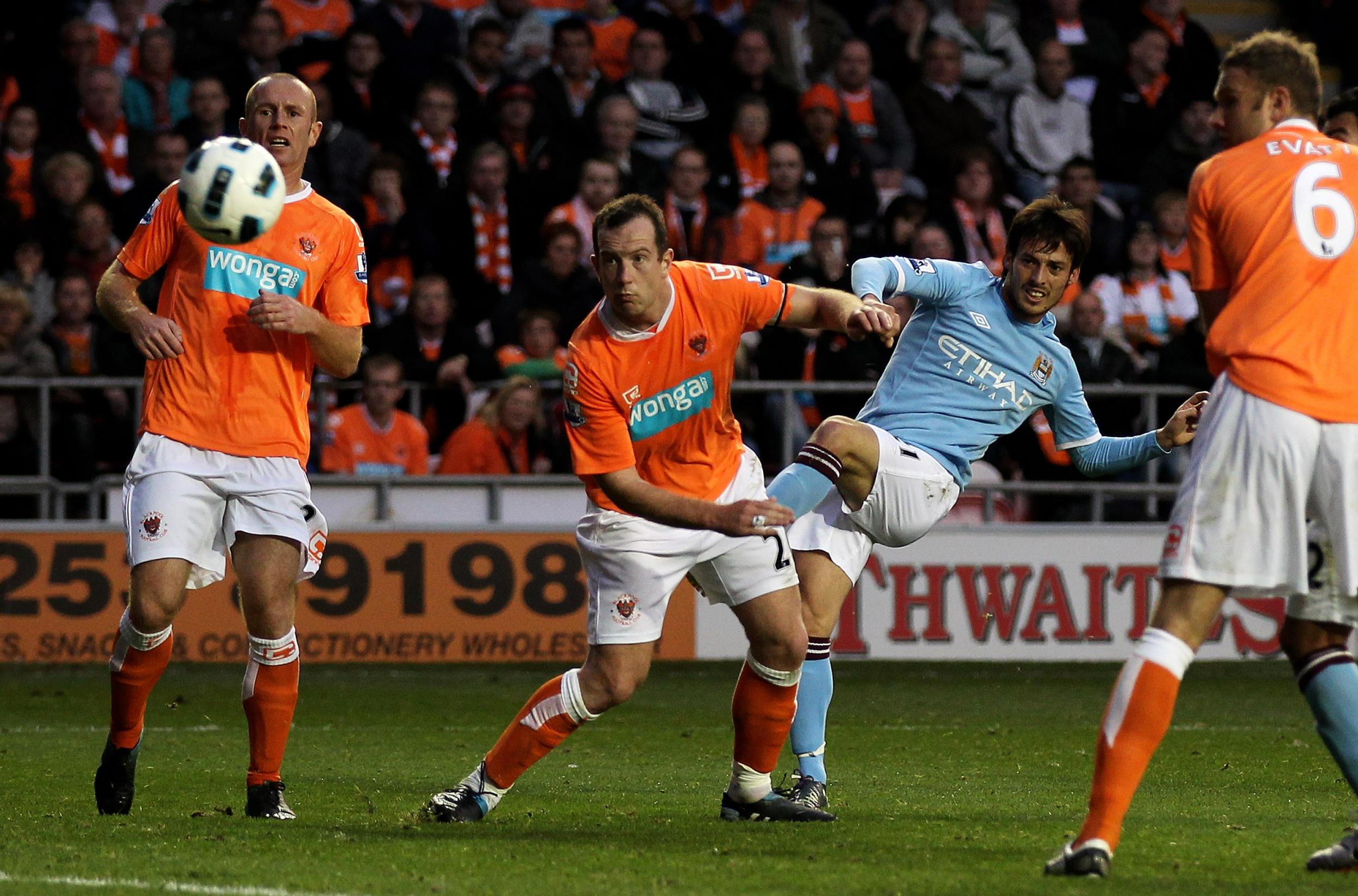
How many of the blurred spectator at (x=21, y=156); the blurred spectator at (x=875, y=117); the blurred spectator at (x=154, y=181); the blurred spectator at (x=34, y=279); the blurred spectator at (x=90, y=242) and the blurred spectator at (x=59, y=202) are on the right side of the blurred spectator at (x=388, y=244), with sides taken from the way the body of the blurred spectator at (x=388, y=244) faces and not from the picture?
5

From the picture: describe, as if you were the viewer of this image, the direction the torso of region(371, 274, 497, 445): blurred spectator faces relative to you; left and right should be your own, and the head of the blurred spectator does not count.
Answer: facing the viewer

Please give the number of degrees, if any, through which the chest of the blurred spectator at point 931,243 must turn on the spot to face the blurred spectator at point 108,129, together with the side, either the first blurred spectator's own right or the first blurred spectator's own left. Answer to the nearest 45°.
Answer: approximately 90° to the first blurred spectator's own right

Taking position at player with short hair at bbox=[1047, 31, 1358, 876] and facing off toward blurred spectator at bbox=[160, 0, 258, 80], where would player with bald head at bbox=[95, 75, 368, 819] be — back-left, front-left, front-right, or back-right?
front-left

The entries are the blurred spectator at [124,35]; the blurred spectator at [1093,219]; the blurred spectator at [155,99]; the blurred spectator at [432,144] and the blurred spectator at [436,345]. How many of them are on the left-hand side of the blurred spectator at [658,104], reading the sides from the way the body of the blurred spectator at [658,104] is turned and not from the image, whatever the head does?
1

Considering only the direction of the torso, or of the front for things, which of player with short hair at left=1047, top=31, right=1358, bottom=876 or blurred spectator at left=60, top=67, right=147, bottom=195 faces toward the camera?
the blurred spectator

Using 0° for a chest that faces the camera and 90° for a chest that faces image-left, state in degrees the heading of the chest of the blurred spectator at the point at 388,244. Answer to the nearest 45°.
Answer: approximately 0°

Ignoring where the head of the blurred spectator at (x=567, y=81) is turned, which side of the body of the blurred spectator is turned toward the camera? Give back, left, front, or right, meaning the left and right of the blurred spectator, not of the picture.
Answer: front

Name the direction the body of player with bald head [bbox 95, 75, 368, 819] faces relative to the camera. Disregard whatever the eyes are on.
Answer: toward the camera

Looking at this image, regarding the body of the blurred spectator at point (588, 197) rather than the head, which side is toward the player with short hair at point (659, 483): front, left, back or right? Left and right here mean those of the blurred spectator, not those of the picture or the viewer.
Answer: front

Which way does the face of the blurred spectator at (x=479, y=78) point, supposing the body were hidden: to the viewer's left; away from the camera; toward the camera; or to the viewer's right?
toward the camera

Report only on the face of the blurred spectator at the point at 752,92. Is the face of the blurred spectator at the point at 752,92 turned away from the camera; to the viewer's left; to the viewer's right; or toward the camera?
toward the camera

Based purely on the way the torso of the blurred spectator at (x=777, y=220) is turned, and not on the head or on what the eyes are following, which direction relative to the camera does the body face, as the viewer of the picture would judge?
toward the camera

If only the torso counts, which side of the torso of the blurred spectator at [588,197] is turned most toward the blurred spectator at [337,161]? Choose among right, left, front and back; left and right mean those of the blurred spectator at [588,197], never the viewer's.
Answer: right

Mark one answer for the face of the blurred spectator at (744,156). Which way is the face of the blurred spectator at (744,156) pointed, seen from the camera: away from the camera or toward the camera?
toward the camera
